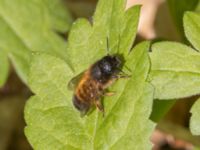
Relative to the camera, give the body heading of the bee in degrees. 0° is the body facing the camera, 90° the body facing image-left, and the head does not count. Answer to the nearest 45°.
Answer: approximately 225°
